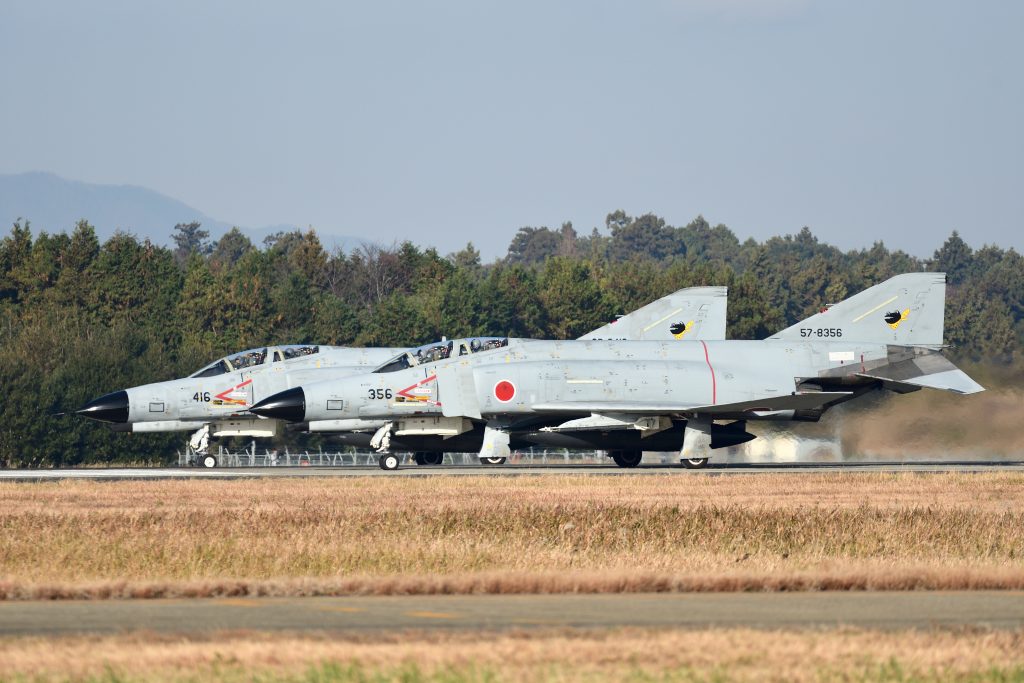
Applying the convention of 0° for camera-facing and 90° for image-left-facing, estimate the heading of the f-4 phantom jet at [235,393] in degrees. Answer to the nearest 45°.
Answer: approximately 90°

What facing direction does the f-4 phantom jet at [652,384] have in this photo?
to the viewer's left

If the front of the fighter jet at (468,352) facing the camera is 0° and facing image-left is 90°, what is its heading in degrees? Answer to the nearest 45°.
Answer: approximately 90°

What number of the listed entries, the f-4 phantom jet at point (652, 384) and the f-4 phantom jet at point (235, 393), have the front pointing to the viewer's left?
2
